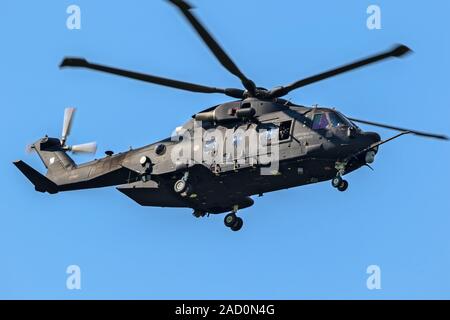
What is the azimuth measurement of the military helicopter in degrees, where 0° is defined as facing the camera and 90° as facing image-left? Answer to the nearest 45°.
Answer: approximately 315°
